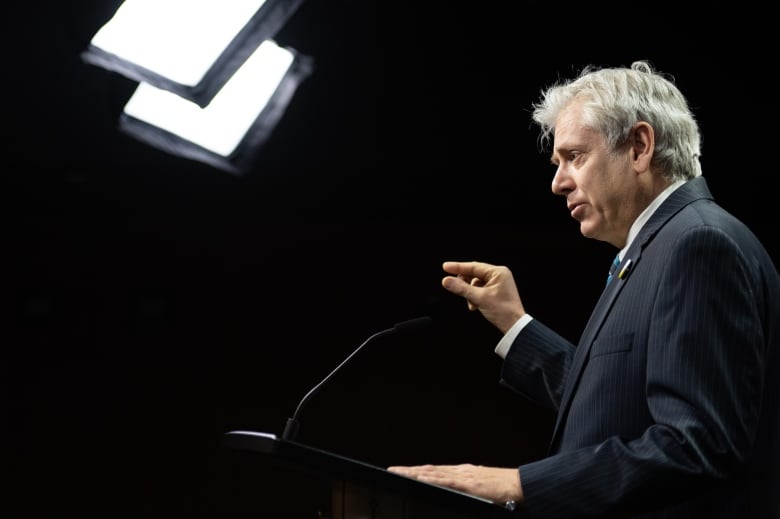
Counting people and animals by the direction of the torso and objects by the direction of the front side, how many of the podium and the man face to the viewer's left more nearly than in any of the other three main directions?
2

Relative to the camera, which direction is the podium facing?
to the viewer's left

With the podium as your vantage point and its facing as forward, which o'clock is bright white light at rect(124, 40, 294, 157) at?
The bright white light is roughly at 2 o'clock from the podium.

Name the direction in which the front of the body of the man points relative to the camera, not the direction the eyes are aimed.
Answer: to the viewer's left
